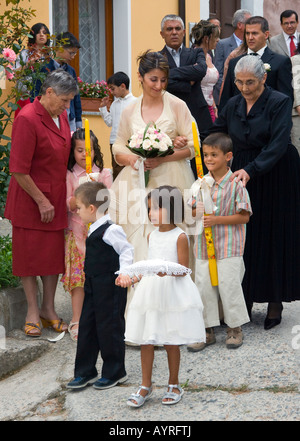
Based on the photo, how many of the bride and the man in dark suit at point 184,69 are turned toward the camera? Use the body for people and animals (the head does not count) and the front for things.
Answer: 2

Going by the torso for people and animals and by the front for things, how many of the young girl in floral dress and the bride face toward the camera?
2

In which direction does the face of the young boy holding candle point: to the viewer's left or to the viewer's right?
to the viewer's left

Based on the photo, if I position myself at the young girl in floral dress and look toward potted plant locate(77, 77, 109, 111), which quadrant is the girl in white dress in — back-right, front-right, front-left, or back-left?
back-right

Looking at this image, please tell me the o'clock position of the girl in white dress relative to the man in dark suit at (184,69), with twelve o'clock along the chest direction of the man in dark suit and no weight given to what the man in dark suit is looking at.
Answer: The girl in white dress is roughly at 12 o'clock from the man in dark suit.

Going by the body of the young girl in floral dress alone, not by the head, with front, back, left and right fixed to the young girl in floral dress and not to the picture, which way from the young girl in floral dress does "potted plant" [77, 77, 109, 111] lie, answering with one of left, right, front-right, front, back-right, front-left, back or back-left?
back

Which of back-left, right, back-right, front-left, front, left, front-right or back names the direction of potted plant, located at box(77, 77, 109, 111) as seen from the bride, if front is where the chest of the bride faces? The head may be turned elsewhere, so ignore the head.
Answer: back

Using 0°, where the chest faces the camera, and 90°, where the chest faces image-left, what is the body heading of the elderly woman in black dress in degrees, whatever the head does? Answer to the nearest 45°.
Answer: approximately 45°

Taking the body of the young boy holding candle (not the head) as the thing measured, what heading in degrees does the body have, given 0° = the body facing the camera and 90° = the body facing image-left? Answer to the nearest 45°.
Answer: approximately 45°

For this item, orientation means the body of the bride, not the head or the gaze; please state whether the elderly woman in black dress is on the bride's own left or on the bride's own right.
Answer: on the bride's own left

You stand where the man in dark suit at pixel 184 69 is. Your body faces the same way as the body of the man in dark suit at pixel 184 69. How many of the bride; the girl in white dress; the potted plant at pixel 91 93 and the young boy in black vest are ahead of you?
3
